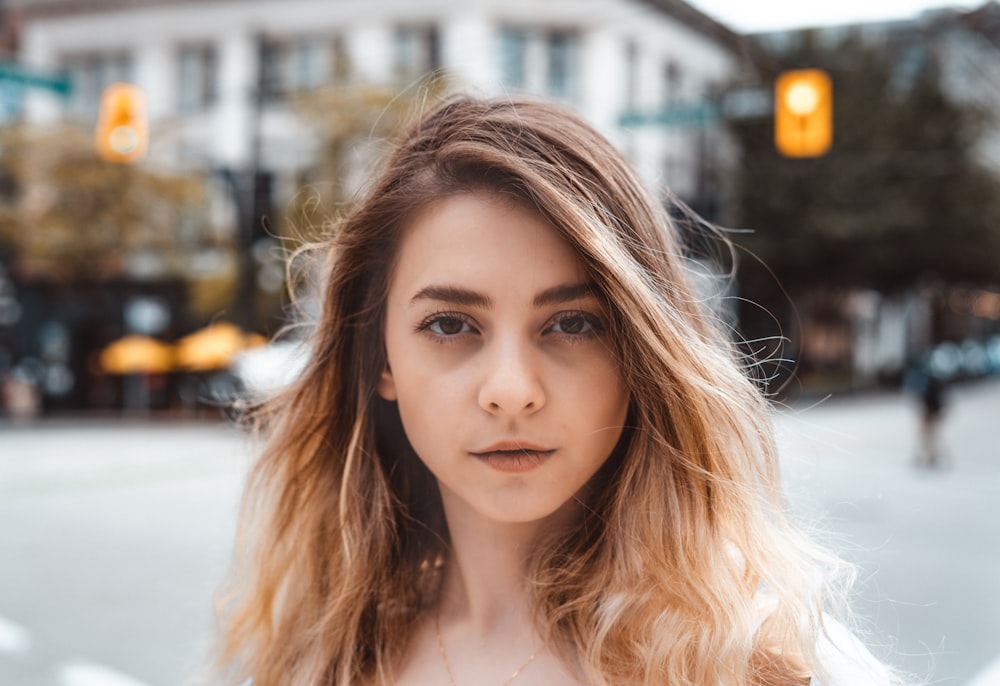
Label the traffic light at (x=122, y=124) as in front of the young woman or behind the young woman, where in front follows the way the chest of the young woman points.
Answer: behind

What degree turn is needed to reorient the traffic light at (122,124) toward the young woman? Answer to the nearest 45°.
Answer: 0° — it already faces them

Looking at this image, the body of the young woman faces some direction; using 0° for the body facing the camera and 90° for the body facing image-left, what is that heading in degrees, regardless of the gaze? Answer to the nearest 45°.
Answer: approximately 0°

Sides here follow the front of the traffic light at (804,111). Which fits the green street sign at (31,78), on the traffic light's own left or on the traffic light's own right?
on the traffic light's own right

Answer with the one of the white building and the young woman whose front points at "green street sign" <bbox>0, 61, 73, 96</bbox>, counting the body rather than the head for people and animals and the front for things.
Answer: the white building

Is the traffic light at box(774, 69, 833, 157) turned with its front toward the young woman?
yes

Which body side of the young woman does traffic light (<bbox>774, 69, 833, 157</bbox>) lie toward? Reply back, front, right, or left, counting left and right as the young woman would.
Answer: back
